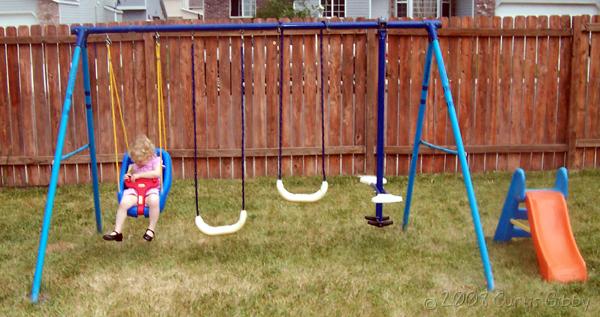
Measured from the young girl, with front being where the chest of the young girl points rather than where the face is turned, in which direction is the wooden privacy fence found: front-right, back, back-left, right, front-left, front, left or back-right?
back

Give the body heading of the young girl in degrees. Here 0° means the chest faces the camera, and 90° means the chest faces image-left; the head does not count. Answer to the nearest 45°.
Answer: approximately 45°

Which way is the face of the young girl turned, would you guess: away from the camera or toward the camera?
toward the camera
